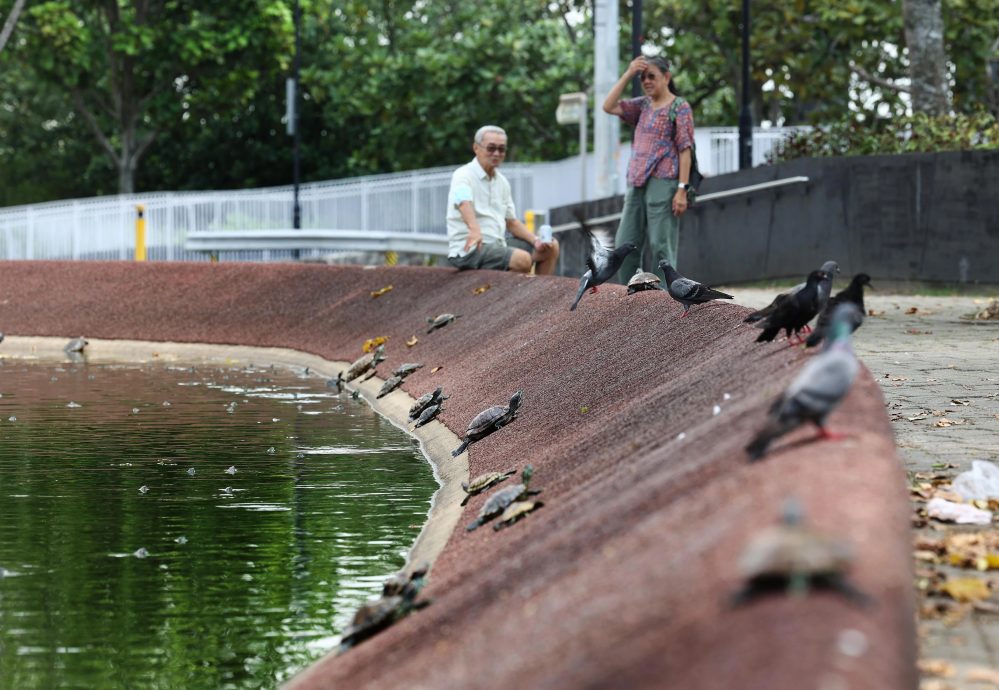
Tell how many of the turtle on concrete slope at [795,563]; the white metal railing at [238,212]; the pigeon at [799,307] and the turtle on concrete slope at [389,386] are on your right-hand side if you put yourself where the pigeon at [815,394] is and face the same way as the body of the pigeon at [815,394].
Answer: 1

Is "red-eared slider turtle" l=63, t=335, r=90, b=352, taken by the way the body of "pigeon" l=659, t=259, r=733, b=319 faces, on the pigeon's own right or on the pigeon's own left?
on the pigeon's own right

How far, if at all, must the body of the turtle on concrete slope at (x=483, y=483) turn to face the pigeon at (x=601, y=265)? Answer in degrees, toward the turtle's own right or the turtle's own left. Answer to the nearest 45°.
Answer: approximately 90° to the turtle's own left

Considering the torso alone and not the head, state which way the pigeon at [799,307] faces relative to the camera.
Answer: to the viewer's right

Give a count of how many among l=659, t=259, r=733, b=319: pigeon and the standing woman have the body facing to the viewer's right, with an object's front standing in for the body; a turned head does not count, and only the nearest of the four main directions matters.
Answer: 0

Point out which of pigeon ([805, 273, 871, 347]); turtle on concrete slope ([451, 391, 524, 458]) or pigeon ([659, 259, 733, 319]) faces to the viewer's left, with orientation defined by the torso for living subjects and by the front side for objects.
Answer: pigeon ([659, 259, 733, 319])

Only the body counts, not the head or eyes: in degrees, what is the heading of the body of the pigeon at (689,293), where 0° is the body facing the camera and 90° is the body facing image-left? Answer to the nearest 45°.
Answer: approximately 90°

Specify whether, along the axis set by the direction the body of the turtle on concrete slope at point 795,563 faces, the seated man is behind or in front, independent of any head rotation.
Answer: in front

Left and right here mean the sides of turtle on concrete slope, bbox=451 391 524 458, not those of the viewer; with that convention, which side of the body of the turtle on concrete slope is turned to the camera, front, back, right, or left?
right

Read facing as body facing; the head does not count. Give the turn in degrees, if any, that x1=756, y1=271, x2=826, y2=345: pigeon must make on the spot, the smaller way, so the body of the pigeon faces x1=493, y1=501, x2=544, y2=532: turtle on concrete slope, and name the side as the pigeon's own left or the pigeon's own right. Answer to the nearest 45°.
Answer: approximately 135° to the pigeon's own right

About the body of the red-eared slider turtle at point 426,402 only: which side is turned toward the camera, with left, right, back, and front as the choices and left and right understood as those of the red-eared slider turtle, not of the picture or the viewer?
right

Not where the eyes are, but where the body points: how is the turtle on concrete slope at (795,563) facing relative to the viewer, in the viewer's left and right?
facing away from the viewer

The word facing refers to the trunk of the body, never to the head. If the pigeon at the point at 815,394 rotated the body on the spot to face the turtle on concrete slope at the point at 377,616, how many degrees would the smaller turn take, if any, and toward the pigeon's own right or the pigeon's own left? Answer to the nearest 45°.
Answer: approximately 180°

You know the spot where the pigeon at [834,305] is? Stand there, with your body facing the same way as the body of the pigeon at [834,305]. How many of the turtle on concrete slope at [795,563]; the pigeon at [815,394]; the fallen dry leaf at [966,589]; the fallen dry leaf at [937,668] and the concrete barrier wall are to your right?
4

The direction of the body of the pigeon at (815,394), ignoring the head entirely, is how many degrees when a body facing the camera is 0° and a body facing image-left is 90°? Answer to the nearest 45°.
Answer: approximately 270°

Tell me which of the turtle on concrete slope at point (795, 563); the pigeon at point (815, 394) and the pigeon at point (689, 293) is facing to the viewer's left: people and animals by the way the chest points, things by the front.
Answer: the pigeon at point (689, 293)

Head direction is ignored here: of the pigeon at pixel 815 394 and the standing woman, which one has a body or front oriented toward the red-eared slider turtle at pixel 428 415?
the standing woman

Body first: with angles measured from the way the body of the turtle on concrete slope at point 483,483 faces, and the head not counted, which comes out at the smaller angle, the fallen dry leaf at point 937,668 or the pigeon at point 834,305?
the pigeon

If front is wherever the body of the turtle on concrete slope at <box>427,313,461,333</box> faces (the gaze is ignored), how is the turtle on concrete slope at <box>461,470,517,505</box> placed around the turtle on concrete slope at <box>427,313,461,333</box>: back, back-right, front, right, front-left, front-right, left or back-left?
right

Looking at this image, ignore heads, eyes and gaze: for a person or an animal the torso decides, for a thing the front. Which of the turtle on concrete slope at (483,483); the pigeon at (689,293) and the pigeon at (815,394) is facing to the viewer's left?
the pigeon at (689,293)

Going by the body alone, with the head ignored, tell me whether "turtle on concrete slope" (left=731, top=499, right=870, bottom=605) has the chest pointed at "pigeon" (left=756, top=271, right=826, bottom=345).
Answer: yes
